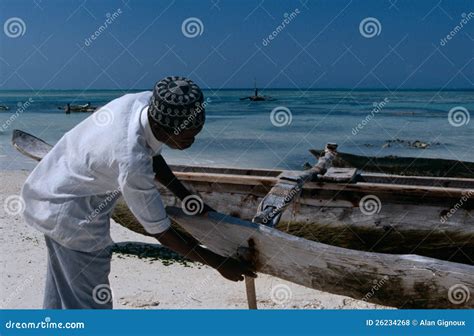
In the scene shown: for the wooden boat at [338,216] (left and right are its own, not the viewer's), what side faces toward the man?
left

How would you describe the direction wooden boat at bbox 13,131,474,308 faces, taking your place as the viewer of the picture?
facing to the left of the viewer

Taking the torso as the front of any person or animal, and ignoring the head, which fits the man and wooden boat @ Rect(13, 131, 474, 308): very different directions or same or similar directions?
very different directions

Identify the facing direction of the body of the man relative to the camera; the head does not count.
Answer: to the viewer's right
